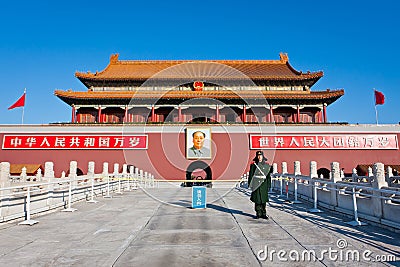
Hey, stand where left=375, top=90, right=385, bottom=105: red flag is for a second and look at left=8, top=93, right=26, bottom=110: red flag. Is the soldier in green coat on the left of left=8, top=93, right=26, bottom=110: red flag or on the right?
left

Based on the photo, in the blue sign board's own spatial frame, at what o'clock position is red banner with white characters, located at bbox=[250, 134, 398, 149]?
The red banner with white characters is roughly at 7 o'clock from the blue sign board.

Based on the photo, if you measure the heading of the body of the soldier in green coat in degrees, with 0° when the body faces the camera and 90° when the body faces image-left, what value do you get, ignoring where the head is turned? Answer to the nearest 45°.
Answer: approximately 0°

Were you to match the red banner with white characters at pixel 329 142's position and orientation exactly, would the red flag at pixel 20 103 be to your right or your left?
on your right

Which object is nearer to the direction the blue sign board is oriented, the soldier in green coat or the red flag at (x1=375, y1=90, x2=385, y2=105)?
the soldier in green coat

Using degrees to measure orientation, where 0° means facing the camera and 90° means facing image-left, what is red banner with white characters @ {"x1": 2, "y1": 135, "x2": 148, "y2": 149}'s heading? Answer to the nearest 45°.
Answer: approximately 0°

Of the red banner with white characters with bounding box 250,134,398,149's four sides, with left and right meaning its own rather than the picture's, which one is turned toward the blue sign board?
front

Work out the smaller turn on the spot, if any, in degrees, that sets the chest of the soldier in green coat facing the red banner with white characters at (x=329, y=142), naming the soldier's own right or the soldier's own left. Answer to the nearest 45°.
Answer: approximately 180°

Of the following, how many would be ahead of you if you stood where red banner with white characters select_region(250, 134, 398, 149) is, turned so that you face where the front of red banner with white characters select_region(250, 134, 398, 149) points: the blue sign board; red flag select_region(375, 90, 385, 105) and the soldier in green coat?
2

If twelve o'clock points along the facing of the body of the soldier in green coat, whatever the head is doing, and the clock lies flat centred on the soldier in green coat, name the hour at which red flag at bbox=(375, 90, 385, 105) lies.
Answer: The red flag is roughly at 7 o'clock from the soldier in green coat.

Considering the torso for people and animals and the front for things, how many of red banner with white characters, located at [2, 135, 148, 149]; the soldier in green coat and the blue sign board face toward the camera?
3

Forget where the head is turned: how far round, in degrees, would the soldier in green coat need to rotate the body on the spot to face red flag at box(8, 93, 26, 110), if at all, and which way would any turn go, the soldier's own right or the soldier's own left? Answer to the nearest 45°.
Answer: approximately 135° to the soldier's own right
